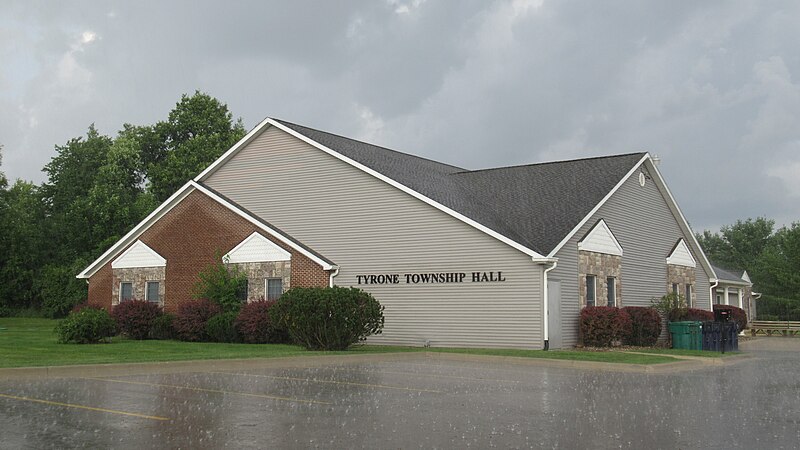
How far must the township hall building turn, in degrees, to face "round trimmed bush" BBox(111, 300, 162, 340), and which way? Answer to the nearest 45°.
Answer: approximately 45° to its right

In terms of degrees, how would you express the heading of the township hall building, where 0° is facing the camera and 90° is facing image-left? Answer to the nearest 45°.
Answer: approximately 45°

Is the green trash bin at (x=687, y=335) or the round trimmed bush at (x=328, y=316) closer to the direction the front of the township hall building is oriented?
the round trimmed bush

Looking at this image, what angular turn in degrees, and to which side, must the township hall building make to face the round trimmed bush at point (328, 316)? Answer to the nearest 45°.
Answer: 0° — it already faces it
